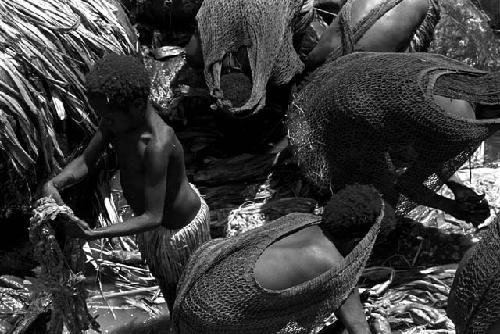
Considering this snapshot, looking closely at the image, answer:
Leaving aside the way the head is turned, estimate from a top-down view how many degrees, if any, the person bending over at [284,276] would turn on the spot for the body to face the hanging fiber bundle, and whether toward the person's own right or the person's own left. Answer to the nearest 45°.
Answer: approximately 135° to the person's own left

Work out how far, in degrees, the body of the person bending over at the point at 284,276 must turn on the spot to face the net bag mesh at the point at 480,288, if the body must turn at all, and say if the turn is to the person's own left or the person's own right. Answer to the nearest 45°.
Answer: approximately 45° to the person's own right

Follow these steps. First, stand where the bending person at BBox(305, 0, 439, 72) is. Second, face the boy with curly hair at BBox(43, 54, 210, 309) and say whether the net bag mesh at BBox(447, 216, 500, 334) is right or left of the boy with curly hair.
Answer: left

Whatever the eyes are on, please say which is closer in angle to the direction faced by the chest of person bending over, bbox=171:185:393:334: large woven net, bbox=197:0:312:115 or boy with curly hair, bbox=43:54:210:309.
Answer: the large woven net

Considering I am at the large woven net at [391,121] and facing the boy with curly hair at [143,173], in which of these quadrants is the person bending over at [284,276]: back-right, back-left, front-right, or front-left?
front-left

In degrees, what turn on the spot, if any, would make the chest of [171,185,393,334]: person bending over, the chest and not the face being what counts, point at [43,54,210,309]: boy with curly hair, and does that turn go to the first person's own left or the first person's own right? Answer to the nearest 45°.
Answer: approximately 135° to the first person's own left

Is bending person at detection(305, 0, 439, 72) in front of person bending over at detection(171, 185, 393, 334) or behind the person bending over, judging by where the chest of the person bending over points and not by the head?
in front

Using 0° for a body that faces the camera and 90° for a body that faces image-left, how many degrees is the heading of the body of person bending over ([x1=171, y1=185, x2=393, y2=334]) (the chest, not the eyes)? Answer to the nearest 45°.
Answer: approximately 225°

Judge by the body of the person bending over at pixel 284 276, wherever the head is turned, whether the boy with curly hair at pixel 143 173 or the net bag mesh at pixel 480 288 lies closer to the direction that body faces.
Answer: the net bag mesh

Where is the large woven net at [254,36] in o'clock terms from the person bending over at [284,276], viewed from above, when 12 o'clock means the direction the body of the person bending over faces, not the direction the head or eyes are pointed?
The large woven net is roughly at 10 o'clock from the person bending over.

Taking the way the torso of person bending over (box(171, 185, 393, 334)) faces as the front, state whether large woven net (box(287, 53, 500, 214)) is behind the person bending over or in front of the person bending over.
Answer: in front

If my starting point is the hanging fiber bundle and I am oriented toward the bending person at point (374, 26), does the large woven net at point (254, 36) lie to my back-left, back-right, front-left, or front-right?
front-left
